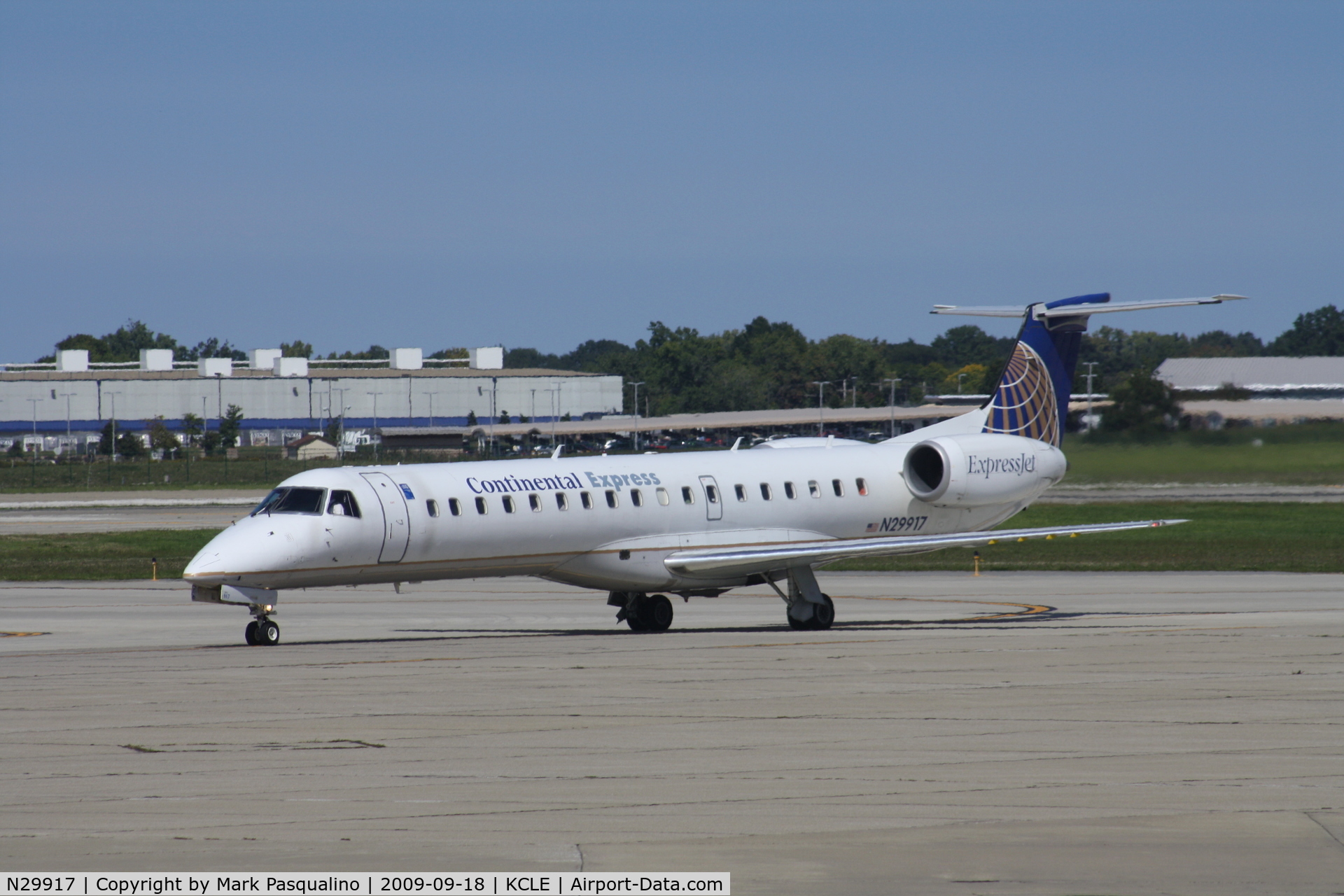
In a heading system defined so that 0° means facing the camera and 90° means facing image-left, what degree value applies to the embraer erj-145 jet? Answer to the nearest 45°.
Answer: approximately 45°

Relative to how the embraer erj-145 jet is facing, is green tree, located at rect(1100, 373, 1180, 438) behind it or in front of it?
behind
